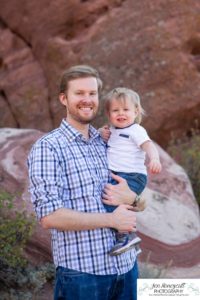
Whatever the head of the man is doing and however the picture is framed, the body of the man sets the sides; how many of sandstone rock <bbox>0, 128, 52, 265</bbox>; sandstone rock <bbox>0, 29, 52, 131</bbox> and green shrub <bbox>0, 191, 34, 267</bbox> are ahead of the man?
0

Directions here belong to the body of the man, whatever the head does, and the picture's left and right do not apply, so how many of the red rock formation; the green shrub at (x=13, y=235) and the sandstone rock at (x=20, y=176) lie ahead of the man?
0

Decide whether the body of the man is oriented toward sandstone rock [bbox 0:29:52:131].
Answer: no

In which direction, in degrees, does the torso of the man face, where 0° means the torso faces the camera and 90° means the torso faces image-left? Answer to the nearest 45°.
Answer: approximately 315°

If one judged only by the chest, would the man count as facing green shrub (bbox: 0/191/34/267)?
no
